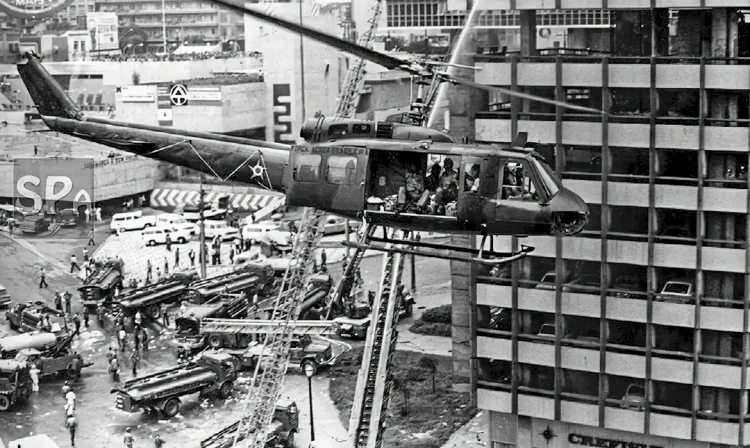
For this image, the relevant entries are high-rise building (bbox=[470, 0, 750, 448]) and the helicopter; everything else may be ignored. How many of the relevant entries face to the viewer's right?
1

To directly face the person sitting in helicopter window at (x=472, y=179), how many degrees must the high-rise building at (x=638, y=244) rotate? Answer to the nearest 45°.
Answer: approximately 45° to its right

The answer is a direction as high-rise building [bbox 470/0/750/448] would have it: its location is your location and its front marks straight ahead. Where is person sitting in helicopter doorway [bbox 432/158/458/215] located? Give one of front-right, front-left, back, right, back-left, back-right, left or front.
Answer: front-right

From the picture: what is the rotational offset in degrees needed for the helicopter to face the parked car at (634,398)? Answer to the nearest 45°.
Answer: approximately 45° to its left

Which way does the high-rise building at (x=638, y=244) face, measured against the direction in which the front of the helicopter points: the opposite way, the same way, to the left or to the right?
to the right

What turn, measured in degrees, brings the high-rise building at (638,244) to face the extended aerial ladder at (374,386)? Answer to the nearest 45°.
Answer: approximately 90° to its right

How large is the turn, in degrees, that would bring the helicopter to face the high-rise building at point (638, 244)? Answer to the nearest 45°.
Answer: approximately 45° to its left

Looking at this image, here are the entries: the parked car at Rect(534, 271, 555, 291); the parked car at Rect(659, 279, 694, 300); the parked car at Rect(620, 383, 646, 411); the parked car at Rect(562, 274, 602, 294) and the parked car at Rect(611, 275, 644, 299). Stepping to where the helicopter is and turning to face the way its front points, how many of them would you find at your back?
0

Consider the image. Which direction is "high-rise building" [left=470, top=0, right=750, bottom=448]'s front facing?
toward the camera

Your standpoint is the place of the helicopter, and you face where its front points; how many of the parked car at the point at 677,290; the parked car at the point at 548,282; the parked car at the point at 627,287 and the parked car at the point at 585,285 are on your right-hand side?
0

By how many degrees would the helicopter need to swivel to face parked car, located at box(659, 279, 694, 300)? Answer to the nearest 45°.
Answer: approximately 45° to its left

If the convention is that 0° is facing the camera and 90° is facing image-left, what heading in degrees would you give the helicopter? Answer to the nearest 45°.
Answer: approximately 270°
